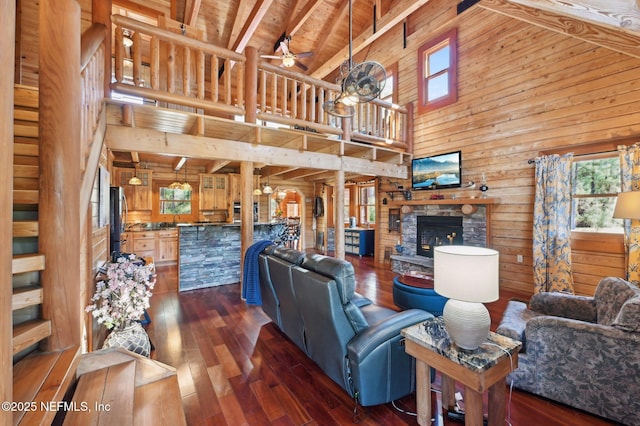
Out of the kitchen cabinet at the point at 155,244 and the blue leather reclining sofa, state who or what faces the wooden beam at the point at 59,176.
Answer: the kitchen cabinet

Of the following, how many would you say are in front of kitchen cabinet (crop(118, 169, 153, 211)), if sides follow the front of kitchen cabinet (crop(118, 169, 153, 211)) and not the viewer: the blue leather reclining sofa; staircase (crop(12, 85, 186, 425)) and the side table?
3

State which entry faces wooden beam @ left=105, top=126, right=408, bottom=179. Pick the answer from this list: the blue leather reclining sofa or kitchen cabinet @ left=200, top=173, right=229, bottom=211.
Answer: the kitchen cabinet

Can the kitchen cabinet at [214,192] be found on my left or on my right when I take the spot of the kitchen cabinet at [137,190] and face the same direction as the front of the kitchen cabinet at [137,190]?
on my left

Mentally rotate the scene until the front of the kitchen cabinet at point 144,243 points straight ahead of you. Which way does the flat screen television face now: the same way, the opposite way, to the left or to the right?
to the right

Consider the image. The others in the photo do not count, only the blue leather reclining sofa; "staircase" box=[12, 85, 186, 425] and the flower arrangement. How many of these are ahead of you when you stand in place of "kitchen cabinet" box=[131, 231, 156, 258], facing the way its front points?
3

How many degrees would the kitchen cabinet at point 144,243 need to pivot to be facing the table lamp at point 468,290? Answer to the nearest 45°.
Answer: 0° — it already faces it

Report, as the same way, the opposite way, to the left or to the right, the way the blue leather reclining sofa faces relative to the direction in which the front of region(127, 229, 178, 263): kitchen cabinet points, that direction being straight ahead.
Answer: to the left

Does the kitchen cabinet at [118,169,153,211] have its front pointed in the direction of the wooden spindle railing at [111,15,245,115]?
yes
